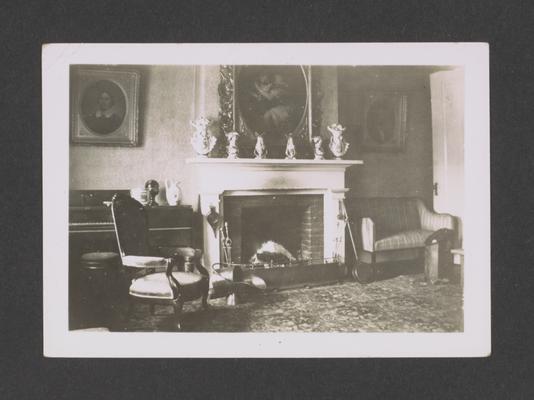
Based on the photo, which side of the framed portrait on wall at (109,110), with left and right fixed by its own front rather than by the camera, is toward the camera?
front

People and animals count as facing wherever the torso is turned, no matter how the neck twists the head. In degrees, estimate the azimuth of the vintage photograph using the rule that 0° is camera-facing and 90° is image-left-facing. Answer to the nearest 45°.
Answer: approximately 0°

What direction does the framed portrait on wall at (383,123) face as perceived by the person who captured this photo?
facing the viewer

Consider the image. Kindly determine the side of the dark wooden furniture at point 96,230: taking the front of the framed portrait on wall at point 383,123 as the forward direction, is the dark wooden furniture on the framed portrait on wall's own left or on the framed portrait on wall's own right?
on the framed portrait on wall's own right

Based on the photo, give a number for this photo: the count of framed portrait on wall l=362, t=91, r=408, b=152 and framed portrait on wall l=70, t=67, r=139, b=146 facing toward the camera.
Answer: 2

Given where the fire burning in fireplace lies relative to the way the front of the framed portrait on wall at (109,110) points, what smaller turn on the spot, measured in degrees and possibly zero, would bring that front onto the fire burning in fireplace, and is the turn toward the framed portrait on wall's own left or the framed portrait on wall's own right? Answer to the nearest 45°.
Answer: approximately 90° to the framed portrait on wall's own left
